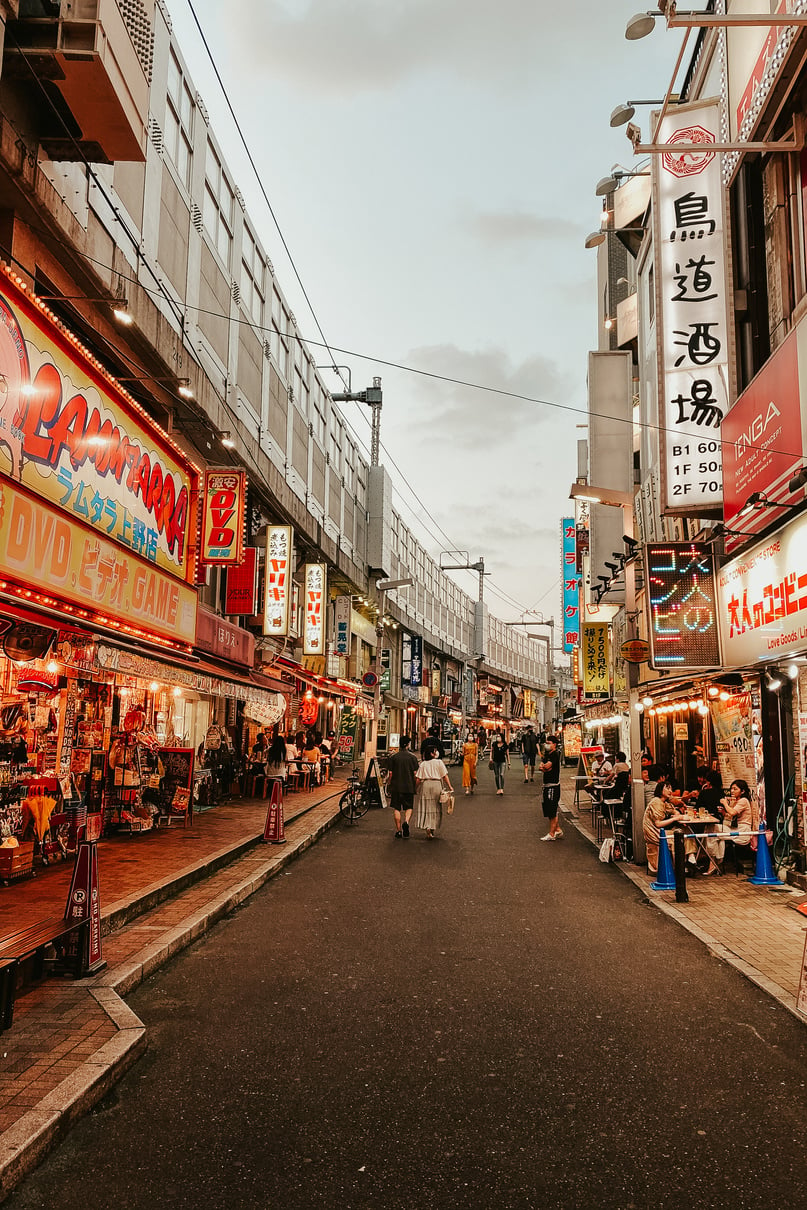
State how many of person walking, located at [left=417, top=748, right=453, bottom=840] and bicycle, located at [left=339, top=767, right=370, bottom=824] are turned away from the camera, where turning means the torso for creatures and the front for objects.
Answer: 2

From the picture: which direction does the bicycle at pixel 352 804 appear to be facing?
away from the camera

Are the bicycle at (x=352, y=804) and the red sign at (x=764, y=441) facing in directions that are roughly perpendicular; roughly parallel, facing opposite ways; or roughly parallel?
roughly perpendicular

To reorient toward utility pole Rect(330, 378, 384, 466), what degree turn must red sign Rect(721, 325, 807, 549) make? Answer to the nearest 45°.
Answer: approximately 90° to its right

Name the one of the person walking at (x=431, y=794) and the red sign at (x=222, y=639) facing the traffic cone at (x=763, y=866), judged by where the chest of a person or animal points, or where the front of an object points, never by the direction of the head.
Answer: the red sign

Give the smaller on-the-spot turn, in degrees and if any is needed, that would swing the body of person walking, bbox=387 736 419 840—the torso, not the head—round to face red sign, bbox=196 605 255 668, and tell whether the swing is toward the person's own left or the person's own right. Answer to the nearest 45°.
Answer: approximately 90° to the person's own left

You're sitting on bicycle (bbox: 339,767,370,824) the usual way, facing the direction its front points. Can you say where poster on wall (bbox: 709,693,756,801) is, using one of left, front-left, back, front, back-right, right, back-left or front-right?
back-right

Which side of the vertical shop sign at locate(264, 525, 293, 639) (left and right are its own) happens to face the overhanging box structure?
front

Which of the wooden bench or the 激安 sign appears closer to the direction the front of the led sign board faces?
the wooden bench

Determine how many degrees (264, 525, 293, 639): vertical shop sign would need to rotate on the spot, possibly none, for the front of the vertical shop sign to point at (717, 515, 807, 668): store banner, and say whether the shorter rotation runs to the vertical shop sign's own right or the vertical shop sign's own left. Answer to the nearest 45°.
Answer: approximately 45° to the vertical shop sign's own left

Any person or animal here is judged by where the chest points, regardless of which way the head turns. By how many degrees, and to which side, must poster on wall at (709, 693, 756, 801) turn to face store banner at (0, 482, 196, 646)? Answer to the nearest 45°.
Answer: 0° — it already faces it

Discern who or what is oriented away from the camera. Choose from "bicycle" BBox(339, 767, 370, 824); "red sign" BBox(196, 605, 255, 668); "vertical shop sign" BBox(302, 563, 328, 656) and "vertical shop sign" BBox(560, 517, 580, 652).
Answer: the bicycle
